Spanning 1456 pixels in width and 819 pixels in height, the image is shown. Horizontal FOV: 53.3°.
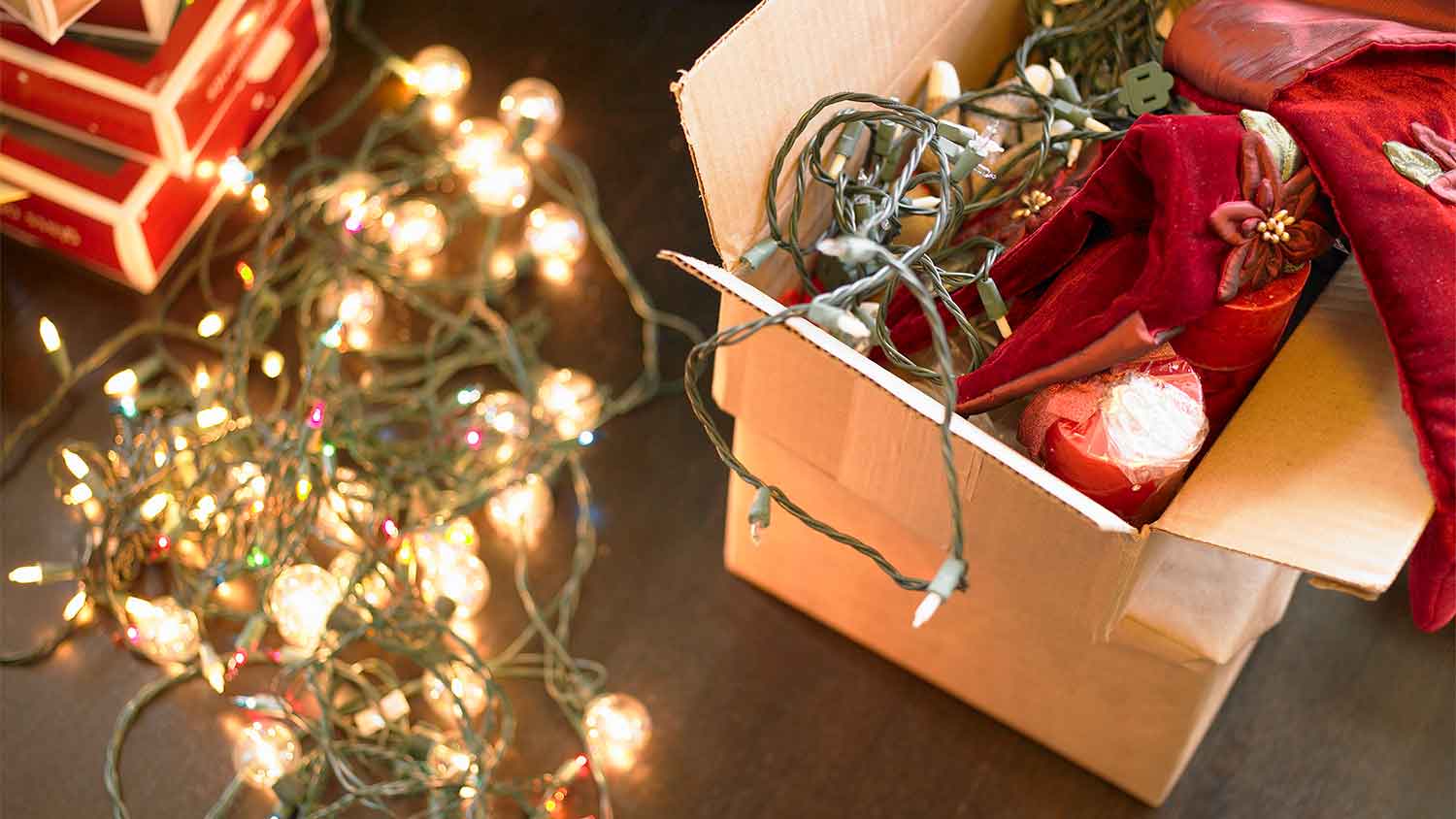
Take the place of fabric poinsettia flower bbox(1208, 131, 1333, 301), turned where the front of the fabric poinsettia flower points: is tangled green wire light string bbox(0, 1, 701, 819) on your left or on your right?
on your right

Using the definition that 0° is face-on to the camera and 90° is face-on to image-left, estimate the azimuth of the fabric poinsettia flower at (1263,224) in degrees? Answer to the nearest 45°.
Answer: approximately 0°
